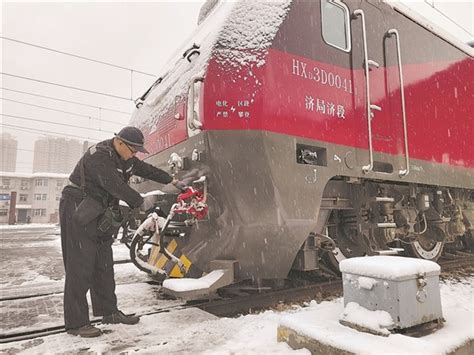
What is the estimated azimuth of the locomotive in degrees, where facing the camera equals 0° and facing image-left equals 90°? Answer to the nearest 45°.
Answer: approximately 45°
